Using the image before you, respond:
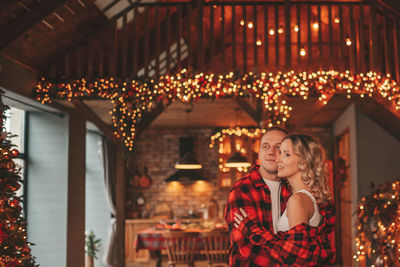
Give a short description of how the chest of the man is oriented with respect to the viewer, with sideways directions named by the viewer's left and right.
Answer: facing the viewer and to the right of the viewer

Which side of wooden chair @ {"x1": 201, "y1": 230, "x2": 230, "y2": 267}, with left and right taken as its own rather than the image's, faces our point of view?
back

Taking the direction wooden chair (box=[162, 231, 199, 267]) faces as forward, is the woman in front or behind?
behind

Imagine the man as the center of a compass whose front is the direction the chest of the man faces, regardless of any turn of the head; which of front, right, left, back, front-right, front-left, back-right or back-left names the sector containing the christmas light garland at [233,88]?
back-left

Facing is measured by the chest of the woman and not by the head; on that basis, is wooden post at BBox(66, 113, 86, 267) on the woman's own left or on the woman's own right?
on the woman's own right

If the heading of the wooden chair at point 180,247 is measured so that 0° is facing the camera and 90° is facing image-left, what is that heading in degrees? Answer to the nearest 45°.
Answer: approximately 180°

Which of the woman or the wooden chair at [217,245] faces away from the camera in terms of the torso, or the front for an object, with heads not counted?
the wooden chair
